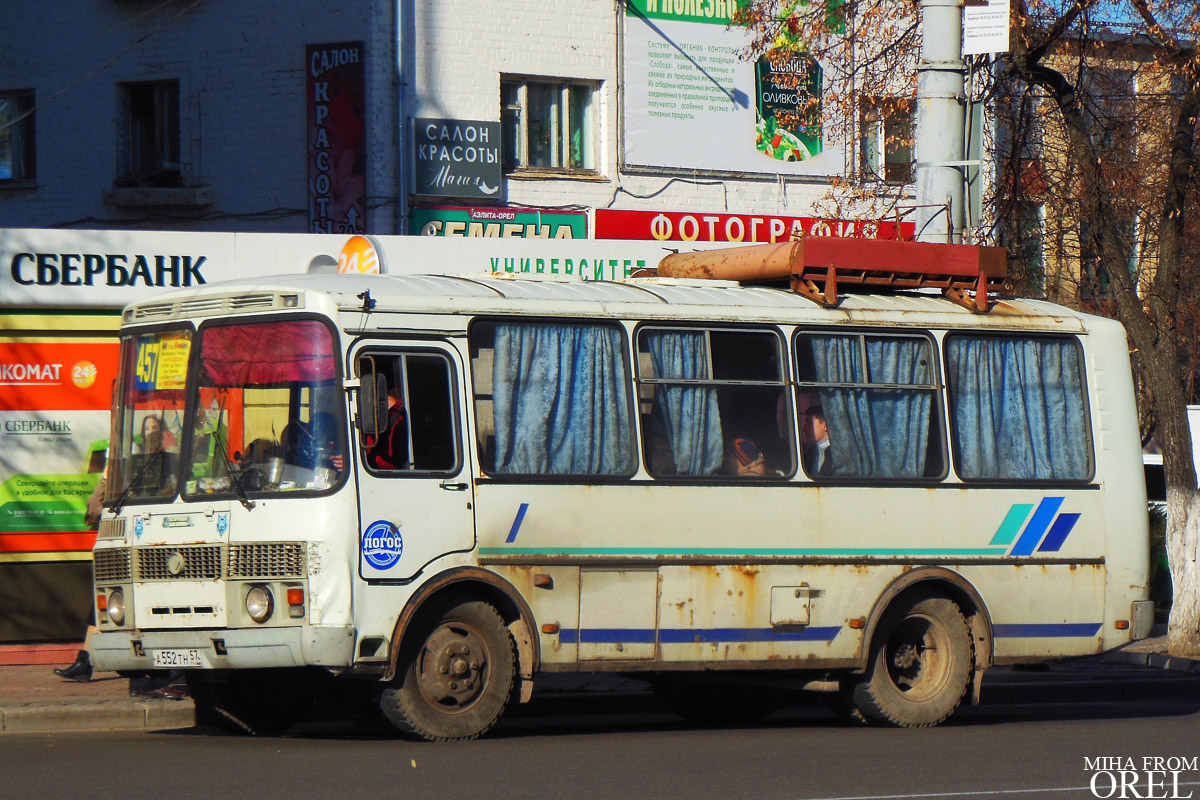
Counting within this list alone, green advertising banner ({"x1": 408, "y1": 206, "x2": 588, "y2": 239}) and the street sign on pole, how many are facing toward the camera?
2

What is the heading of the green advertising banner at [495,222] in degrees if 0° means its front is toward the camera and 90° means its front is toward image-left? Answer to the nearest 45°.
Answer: approximately 0°

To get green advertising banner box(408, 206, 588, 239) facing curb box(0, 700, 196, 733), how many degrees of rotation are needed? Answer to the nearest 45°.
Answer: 0° — it already faces it

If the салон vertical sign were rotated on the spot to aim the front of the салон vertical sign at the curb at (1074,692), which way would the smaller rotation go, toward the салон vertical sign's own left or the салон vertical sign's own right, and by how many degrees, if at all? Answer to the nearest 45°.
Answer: approximately 45° to the салон vertical sign's own left

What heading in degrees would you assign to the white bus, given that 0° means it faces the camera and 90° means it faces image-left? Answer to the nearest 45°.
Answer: approximately 45°

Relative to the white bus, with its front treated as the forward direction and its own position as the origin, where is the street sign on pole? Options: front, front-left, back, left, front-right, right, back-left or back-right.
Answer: back

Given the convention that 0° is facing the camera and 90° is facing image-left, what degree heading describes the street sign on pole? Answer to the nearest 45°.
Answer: approximately 0°

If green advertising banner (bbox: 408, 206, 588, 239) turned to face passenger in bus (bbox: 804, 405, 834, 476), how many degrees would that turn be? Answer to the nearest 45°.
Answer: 0° — it already faces them
